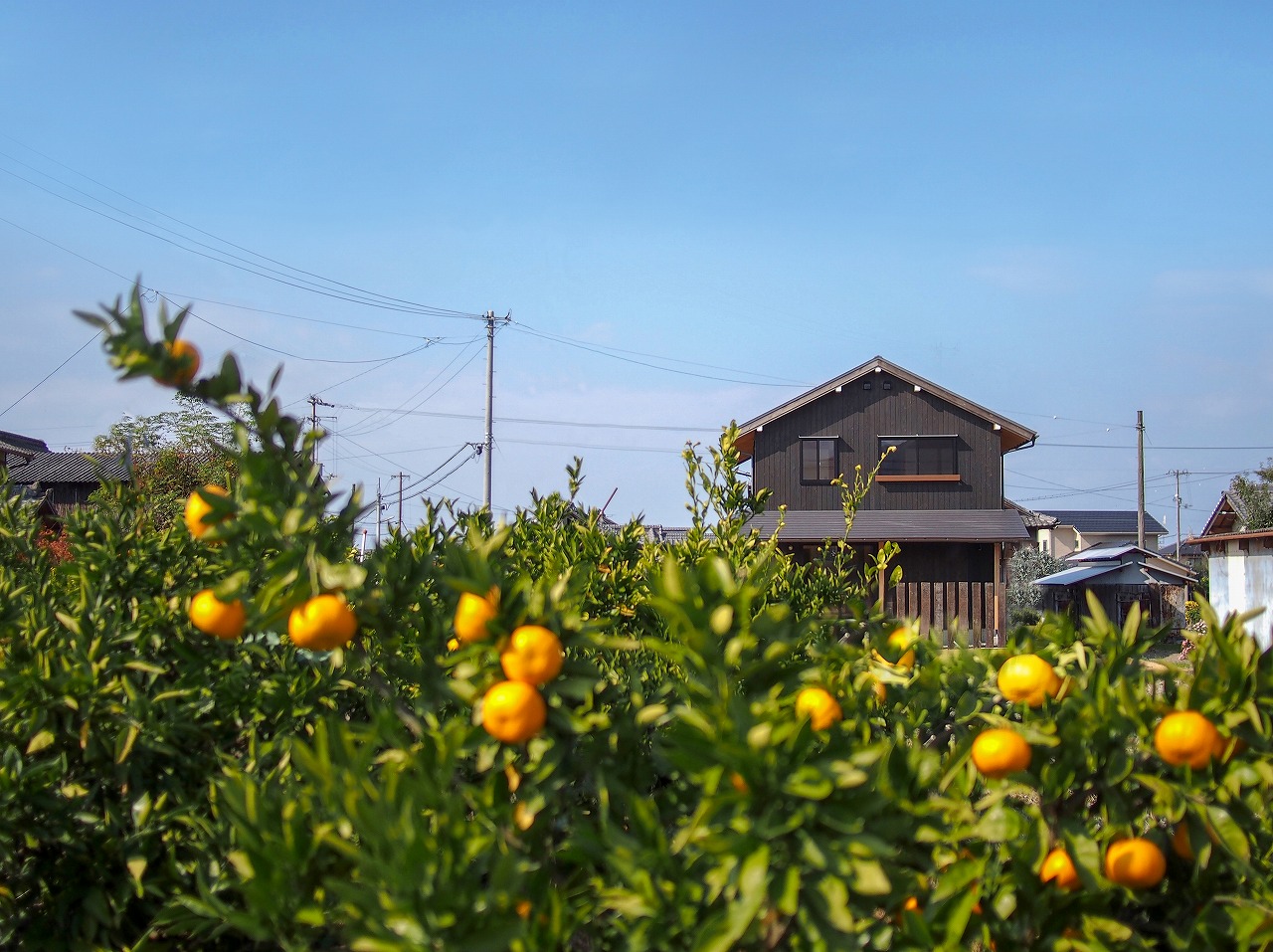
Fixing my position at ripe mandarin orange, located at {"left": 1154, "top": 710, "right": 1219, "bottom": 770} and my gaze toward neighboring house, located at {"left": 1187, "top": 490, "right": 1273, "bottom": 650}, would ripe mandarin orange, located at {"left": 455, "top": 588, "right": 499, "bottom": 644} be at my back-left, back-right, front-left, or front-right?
back-left

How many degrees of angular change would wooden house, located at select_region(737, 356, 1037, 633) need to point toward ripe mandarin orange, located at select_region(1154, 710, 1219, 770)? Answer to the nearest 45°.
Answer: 0° — it already faces it

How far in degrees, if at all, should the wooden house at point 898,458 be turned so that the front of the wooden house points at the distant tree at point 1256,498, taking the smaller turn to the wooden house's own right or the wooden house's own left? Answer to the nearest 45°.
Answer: approximately 135° to the wooden house's own left

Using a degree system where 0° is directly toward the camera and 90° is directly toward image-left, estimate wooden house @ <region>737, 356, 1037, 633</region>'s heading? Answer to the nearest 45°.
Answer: approximately 0°

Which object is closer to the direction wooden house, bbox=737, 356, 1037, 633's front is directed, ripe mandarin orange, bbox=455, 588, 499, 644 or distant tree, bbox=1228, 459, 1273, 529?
the ripe mandarin orange

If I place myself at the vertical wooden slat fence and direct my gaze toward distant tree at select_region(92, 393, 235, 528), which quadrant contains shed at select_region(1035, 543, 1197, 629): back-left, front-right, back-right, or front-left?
back-right

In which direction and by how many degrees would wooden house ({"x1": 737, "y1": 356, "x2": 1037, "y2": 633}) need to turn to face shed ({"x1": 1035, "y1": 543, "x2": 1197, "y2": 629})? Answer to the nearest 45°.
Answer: approximately 135° to its left

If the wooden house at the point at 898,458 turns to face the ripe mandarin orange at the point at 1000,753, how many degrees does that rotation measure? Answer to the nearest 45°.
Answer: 0° — it already faces it

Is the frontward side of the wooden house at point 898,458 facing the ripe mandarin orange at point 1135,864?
yes

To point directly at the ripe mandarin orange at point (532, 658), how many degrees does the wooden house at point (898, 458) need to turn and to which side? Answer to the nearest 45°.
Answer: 0° — it already faces it
